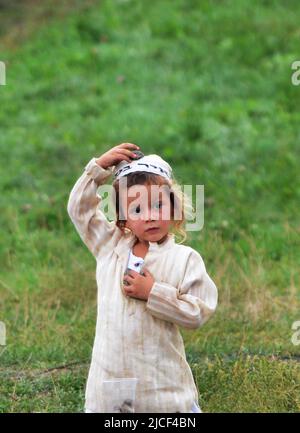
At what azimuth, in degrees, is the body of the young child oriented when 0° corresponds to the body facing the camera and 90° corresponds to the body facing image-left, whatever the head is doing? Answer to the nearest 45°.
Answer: approximately 0°
